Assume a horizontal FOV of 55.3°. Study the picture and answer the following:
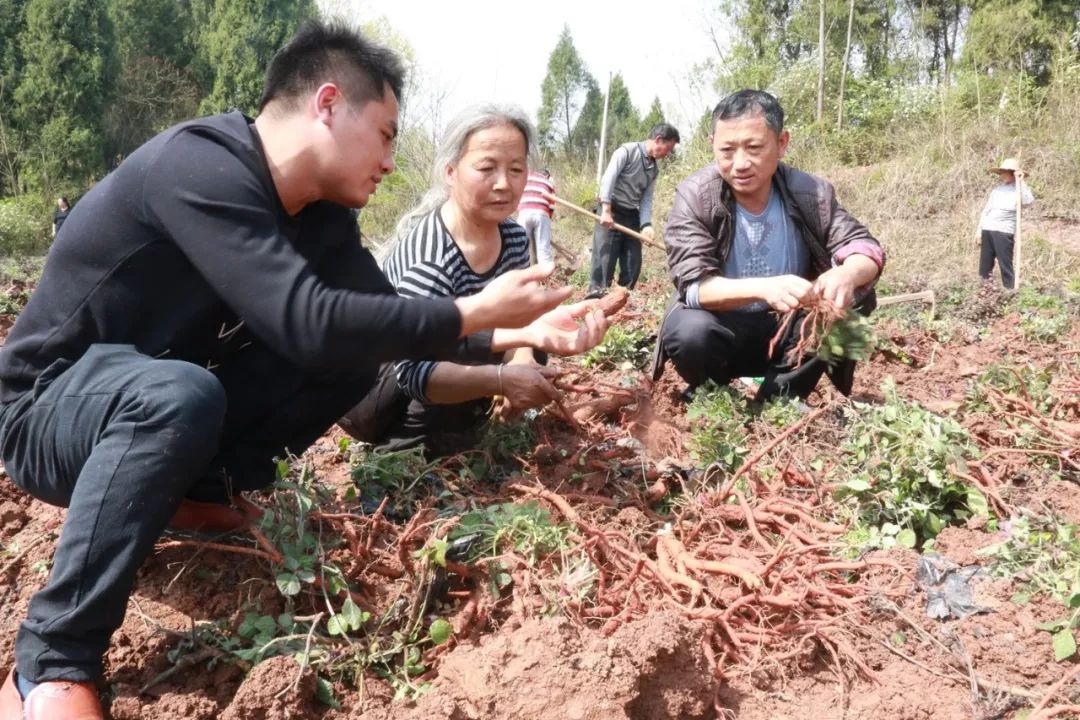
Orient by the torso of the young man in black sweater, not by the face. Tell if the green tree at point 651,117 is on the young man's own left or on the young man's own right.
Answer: on the young man's own left

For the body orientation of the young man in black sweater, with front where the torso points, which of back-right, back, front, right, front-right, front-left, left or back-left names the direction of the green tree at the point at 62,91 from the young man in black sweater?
left

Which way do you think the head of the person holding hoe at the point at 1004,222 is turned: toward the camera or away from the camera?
toward the camera

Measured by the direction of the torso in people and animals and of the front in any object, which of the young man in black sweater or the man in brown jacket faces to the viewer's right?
the young man in black sweater

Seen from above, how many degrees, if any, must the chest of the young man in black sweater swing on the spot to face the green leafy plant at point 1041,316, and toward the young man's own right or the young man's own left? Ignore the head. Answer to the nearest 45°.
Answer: approximately 45° to the young man's own left

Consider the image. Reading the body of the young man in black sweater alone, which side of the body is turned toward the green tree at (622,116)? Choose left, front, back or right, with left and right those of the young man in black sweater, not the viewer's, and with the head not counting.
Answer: left

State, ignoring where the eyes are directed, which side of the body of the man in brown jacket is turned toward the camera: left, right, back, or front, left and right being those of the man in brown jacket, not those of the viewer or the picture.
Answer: front

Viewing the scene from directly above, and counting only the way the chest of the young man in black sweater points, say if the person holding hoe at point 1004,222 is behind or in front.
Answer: in front

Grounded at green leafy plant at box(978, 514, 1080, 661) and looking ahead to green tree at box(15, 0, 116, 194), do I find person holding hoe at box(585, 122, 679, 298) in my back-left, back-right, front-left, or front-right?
front-right

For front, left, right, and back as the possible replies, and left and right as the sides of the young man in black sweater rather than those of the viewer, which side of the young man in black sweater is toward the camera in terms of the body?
right

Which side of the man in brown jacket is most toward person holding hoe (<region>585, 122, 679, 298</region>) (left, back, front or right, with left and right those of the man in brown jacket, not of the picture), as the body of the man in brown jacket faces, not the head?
back

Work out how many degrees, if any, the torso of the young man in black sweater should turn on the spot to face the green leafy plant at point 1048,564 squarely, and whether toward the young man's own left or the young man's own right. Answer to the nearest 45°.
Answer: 0° — they already face it

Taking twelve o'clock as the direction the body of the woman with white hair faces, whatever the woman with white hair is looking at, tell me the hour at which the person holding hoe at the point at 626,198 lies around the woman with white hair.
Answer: The person holding hoe is roughly at 8 o'clock from the woman with white hair.

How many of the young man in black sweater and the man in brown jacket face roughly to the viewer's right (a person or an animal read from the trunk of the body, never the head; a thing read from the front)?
1
